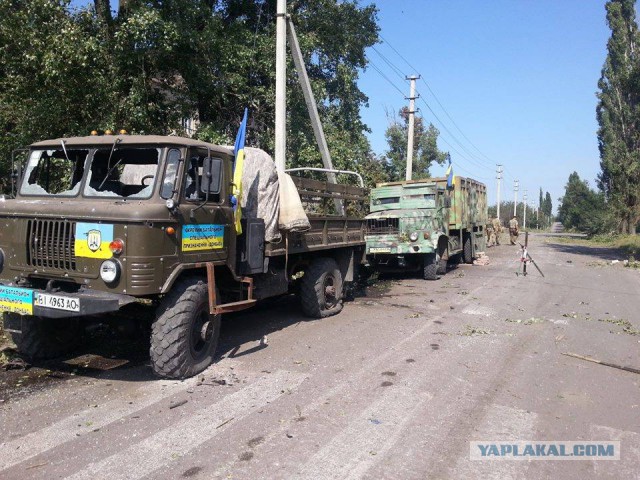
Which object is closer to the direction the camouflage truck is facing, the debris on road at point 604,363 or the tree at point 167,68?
the tree

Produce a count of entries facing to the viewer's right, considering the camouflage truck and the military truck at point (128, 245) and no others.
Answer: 0

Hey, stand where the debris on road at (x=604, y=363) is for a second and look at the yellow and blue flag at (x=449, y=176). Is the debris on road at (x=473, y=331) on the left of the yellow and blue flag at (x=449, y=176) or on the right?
left

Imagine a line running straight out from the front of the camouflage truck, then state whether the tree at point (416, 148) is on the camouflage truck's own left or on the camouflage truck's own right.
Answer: on the camouflage truck's own right

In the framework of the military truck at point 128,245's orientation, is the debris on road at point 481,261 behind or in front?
behind

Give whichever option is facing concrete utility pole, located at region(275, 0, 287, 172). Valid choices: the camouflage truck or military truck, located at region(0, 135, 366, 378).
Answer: the camouflage truck

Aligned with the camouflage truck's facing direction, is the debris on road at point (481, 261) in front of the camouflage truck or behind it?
behind

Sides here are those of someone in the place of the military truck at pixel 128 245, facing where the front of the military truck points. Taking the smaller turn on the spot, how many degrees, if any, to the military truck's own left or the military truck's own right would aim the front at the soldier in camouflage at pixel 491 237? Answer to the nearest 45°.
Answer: approximately 180°

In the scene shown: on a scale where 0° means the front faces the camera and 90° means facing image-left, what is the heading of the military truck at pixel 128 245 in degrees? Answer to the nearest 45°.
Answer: approximately 45°

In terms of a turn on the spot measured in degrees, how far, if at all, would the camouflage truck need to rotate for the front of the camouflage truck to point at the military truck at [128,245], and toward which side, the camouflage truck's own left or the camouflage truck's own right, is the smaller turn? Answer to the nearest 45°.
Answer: approximately 45° to the camouflage truck's own left

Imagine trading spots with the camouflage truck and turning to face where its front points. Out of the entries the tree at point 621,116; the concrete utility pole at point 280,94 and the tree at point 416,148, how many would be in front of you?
1

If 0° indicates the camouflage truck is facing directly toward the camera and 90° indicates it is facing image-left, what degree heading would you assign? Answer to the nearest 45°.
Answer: approximately 45°

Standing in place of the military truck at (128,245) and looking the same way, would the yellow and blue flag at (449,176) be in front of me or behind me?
behind

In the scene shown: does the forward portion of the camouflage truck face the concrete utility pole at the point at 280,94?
yes
